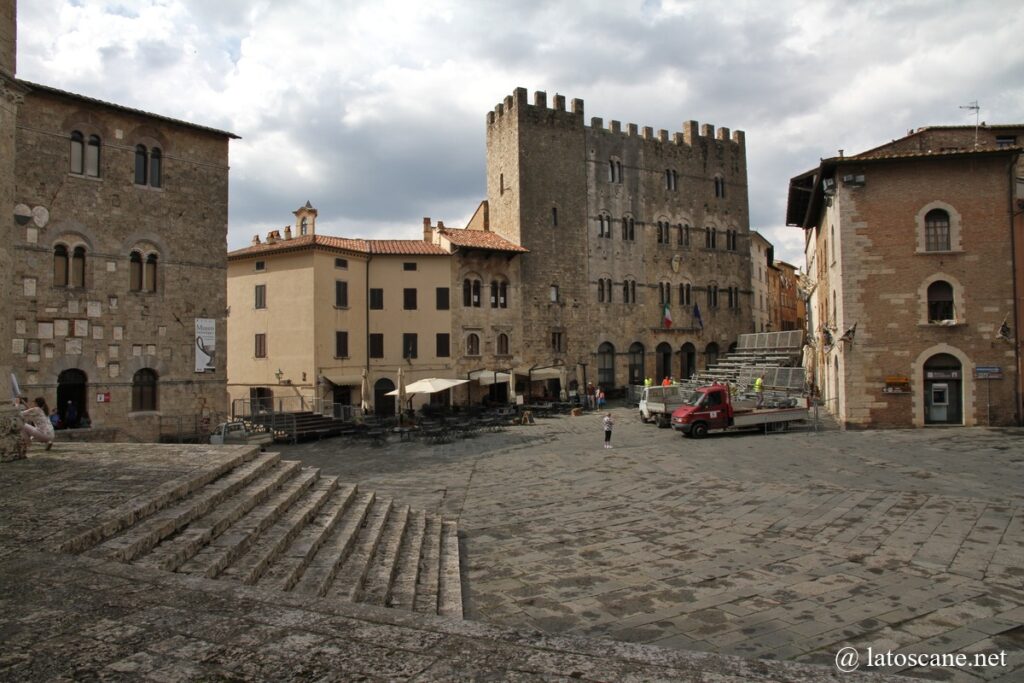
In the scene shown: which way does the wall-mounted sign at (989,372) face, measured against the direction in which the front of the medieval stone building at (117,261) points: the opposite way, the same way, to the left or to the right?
to the right

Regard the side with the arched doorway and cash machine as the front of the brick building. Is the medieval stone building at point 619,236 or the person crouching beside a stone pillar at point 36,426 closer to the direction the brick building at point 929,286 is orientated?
the person crouching beside a stone pillar

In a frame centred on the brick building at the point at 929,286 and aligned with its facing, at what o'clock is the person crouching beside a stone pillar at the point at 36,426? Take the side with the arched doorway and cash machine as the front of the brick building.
The person crouching beside a stone pillar is roughly at 1 o'clock from the brick building.

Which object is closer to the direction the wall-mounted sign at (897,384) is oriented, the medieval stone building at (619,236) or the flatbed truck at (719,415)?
the flatbed truck

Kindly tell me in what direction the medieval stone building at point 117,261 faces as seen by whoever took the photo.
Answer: facing the viewer and to the right of the viewer

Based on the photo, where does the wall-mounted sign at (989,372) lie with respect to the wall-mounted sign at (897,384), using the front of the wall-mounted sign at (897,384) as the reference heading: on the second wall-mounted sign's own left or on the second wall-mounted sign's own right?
on the second wall-mounted sign's own left

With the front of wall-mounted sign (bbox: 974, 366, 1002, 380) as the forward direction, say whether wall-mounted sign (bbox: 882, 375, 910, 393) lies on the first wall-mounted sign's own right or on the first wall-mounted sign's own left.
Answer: on the first wall-mounted sign's own right

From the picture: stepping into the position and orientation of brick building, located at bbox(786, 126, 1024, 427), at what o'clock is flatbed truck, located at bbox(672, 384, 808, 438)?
The flatbed truck is roughly at 2 o'clock from the brick building.
